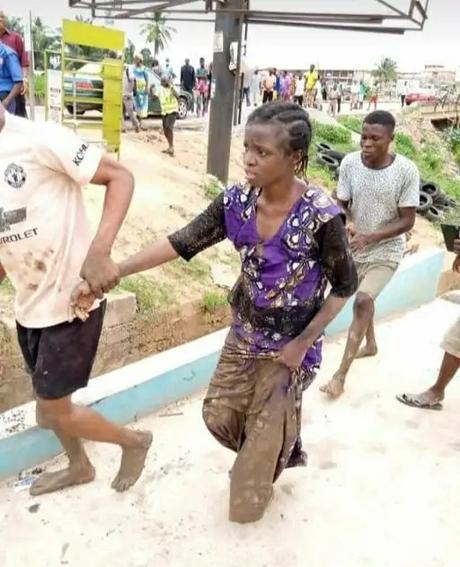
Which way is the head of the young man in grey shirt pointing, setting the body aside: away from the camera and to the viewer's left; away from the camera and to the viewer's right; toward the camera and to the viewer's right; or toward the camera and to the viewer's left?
toward the camera and to the viewer's left

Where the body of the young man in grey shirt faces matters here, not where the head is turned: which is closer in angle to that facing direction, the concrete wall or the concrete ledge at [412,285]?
the concrete wall

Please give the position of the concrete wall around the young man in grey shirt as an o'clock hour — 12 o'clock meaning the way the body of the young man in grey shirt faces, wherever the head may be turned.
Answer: The concrete wall is roughly at 2 o'clock from the young man in grey shirt.

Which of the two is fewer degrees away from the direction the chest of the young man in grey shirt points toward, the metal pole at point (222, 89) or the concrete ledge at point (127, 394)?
the concrete ledge

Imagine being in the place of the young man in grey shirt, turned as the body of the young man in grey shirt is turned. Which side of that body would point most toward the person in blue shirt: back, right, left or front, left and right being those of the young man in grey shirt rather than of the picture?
right

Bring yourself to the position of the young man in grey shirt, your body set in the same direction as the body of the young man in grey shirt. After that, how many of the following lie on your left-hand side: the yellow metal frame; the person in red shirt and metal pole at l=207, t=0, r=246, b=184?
0

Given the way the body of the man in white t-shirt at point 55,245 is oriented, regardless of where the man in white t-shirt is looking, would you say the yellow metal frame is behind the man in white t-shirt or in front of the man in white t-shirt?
behind

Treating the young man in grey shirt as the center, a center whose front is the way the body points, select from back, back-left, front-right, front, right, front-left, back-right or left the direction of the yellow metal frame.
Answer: right

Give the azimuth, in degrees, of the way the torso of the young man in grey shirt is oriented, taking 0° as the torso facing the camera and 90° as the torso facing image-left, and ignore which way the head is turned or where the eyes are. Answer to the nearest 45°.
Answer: approximately 45°
